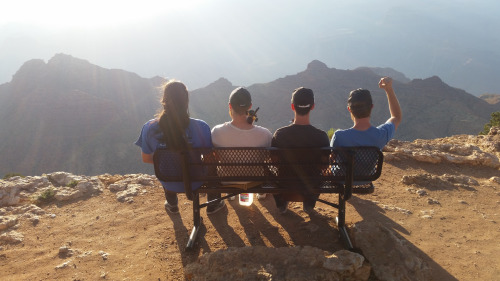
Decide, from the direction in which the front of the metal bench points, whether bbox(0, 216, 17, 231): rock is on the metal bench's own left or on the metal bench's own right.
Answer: on the metal bench's own left

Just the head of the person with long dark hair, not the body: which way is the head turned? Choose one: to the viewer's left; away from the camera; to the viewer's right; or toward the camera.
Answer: away from the camera

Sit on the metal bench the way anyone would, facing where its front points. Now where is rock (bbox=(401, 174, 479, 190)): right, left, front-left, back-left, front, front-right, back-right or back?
front-right

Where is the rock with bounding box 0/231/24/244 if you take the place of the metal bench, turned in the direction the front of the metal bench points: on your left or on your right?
on your left

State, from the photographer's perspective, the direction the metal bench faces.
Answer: facing away from the viewer

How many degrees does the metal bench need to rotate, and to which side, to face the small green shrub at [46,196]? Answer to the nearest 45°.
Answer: approximately 45° to its left

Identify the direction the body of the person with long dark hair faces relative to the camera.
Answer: away from the camera

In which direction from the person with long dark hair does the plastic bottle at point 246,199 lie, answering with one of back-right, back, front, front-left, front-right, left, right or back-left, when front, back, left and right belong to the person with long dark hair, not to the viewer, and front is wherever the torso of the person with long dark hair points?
front-right

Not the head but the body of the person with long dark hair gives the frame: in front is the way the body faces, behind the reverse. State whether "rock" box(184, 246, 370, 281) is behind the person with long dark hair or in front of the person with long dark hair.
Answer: behind
